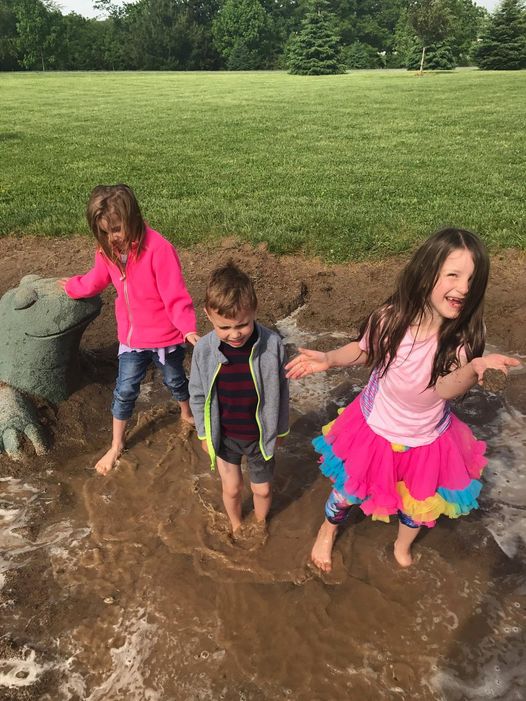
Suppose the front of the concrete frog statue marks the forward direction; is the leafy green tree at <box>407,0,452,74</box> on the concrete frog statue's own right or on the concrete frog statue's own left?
on the concrete frog statue's own left

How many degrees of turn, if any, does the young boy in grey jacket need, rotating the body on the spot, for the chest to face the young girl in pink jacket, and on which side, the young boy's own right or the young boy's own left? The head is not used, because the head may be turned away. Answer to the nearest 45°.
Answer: approximately 135° to the young boy's own right

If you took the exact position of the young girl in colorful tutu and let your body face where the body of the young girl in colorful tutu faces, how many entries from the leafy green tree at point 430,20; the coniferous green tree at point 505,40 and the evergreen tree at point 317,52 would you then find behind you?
3

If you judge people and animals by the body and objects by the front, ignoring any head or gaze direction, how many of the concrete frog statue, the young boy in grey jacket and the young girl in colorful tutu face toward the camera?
2

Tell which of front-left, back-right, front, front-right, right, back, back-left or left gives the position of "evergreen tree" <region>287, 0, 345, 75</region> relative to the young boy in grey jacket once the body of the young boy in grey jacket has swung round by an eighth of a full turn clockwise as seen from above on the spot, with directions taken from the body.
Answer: back-right

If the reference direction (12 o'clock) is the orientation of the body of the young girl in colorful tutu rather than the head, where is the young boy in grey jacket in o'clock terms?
The young boy in grey jacket is roughly at 3 o'clock from the young girl in colorful tutu.

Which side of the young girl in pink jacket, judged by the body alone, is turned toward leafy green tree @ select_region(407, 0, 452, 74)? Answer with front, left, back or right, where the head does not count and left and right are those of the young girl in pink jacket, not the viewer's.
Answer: back

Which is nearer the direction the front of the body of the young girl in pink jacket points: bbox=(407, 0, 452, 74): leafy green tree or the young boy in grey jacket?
the young boy in grey jacket

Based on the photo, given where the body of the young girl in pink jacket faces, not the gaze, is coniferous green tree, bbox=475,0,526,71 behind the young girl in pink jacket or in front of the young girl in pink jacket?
behind
